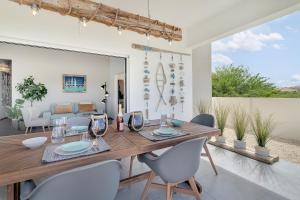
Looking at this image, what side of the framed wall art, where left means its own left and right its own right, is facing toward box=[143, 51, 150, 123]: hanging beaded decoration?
front

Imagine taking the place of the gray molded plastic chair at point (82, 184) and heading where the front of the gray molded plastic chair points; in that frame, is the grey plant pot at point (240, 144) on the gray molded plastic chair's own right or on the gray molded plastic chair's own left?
on the gray molded plastic chair's own right

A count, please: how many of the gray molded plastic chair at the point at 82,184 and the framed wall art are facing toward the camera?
1

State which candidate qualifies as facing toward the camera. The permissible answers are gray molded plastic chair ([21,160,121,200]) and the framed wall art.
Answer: the framed wall art

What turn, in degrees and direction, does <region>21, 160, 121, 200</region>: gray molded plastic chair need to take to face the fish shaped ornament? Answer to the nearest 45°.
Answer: approximately 90° to its right

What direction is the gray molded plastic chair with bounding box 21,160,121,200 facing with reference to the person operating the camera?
facing away from the viewer and to the left of the viewer

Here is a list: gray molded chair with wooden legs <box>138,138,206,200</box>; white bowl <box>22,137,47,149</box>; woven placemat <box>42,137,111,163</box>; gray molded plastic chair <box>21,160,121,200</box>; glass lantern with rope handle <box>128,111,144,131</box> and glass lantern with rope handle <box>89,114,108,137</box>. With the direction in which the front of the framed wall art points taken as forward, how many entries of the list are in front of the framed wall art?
6

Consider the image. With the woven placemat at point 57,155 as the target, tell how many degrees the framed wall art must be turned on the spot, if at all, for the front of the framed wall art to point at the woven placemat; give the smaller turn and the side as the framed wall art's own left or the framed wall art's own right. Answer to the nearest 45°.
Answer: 0° — it already faces it

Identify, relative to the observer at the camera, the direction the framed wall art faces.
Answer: facing the viewer

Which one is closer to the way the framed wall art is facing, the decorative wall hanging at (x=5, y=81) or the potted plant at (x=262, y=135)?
the potted plant

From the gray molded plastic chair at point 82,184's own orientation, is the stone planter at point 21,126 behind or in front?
in front

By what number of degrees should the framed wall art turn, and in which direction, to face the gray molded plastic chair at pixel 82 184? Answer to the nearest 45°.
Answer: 0° — it already faces it

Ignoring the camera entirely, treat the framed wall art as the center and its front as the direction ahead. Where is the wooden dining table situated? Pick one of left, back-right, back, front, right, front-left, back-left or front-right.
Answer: front

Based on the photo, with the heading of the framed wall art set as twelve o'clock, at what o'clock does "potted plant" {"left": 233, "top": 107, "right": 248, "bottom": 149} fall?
The potted plant is roughly at 11 o'clock from the framed wall art.
